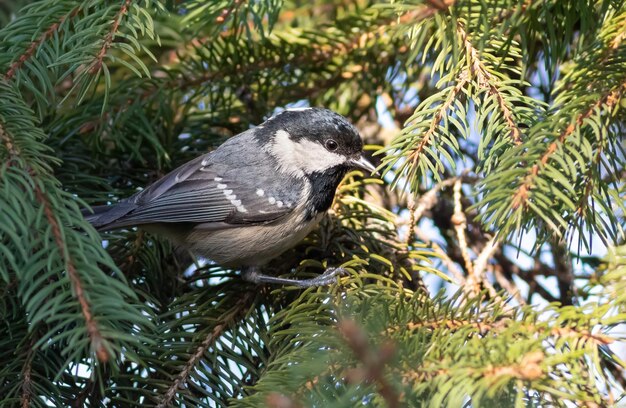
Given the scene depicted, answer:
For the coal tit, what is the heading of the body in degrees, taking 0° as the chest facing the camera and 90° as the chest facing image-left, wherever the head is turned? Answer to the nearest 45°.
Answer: approximately 270°
